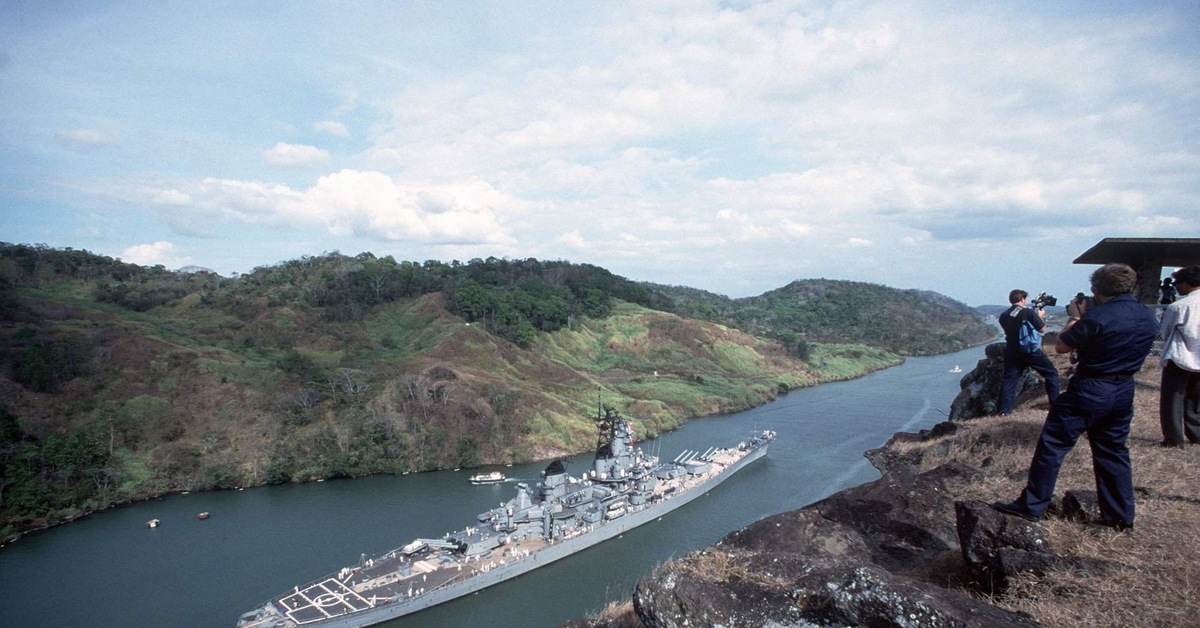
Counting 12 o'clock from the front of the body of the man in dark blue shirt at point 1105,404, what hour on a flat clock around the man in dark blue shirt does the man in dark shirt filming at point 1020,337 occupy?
The man in dark shirt filming is roughly at 1 o'clock from the man in dark blue shirt.

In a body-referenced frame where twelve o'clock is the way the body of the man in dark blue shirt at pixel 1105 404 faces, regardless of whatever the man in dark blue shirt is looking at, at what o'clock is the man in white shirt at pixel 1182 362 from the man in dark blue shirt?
The man in white shirt is roughly at 2 o'clock from the man in dark blue shirt.

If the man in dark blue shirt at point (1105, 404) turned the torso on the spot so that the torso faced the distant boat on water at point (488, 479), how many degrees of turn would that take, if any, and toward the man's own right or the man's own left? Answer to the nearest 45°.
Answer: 0° — they already face it

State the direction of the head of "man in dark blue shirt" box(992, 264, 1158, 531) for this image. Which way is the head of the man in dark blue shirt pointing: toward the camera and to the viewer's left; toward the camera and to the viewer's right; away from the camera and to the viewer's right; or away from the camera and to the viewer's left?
away from the camera and to the viewer's left

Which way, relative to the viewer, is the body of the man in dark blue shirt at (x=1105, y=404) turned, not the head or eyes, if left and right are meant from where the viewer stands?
facing away from the viewer and to the left of the viewer
